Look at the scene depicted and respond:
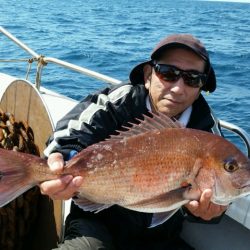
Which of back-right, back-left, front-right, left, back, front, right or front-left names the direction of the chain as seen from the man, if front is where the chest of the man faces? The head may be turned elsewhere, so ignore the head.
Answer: right

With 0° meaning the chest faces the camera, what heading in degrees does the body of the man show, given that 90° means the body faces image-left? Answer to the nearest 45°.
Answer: approximately 0°
